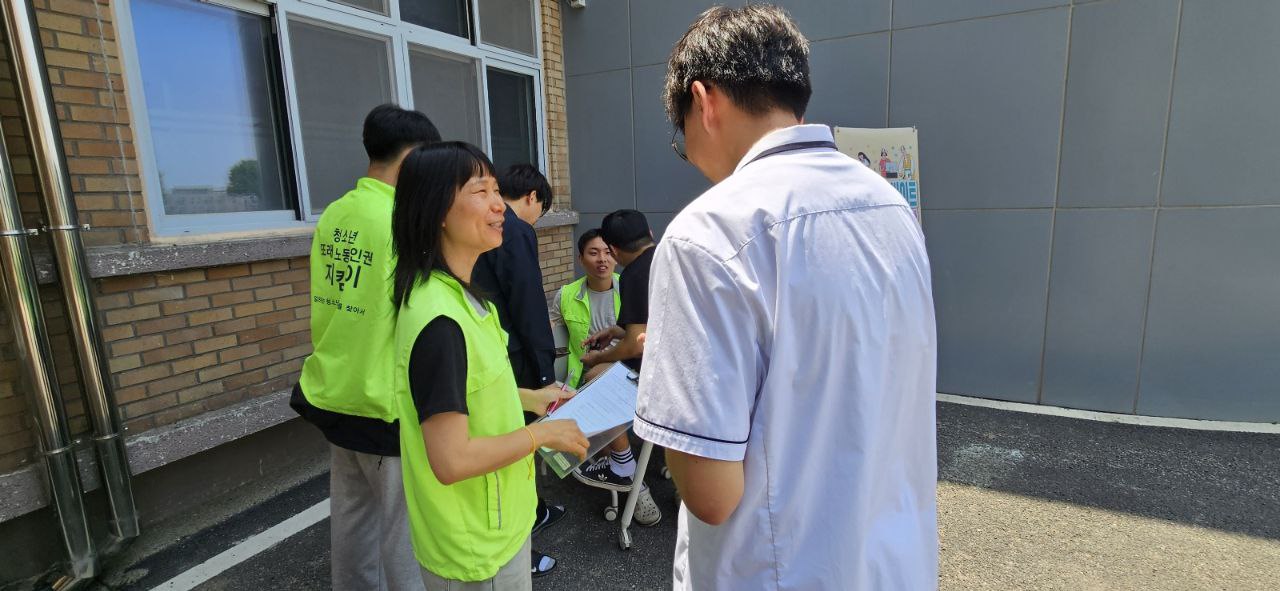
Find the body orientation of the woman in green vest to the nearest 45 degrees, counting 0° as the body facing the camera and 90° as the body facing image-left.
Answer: approximately 270°

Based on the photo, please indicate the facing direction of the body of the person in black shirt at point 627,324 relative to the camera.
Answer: to the viewer's left

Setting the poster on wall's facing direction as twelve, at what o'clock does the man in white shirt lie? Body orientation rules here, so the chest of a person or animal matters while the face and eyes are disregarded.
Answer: The man in white shirt is roughly at 12 o'clock from the poster on wall.

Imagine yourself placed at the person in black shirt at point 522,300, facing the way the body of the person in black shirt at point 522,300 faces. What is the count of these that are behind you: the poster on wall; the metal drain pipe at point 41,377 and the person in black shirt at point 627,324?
1

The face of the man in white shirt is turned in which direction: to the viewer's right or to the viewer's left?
to the viewer's left

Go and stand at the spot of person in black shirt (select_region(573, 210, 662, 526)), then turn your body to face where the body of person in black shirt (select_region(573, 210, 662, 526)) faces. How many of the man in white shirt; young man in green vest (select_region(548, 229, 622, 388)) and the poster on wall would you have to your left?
1

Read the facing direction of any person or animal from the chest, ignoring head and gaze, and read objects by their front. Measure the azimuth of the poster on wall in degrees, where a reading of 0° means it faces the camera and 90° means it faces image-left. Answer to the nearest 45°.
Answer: approximately 0°

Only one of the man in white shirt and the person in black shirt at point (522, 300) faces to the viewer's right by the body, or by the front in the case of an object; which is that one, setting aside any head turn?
the person in black shirt

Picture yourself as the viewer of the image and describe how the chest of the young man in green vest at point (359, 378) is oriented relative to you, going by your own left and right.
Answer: facing away from the viewer and to the right of the viewer

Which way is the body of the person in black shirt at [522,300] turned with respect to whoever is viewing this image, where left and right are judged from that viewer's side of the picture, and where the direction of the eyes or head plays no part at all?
facing to the right of the viewer

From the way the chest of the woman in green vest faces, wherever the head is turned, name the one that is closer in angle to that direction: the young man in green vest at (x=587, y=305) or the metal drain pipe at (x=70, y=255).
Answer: the young man in green vest

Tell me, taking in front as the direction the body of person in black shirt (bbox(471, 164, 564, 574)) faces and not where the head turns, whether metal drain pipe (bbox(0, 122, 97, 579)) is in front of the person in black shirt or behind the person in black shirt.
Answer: behind

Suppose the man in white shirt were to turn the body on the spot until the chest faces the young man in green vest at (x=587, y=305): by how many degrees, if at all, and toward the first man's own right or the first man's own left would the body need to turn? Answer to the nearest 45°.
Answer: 0° — they already face them

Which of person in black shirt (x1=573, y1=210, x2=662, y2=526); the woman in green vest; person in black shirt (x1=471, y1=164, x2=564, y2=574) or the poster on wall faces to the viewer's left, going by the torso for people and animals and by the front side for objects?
person in black shirt (x1=573, y1=210, x2=662, y2=526)

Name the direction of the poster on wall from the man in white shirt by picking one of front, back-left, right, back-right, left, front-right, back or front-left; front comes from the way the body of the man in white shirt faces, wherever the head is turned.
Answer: front-right

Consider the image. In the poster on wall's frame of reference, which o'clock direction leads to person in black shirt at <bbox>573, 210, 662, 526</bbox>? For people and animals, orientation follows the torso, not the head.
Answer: The person in black shirt is roughly at 1 o'clock from the poster on wall.
